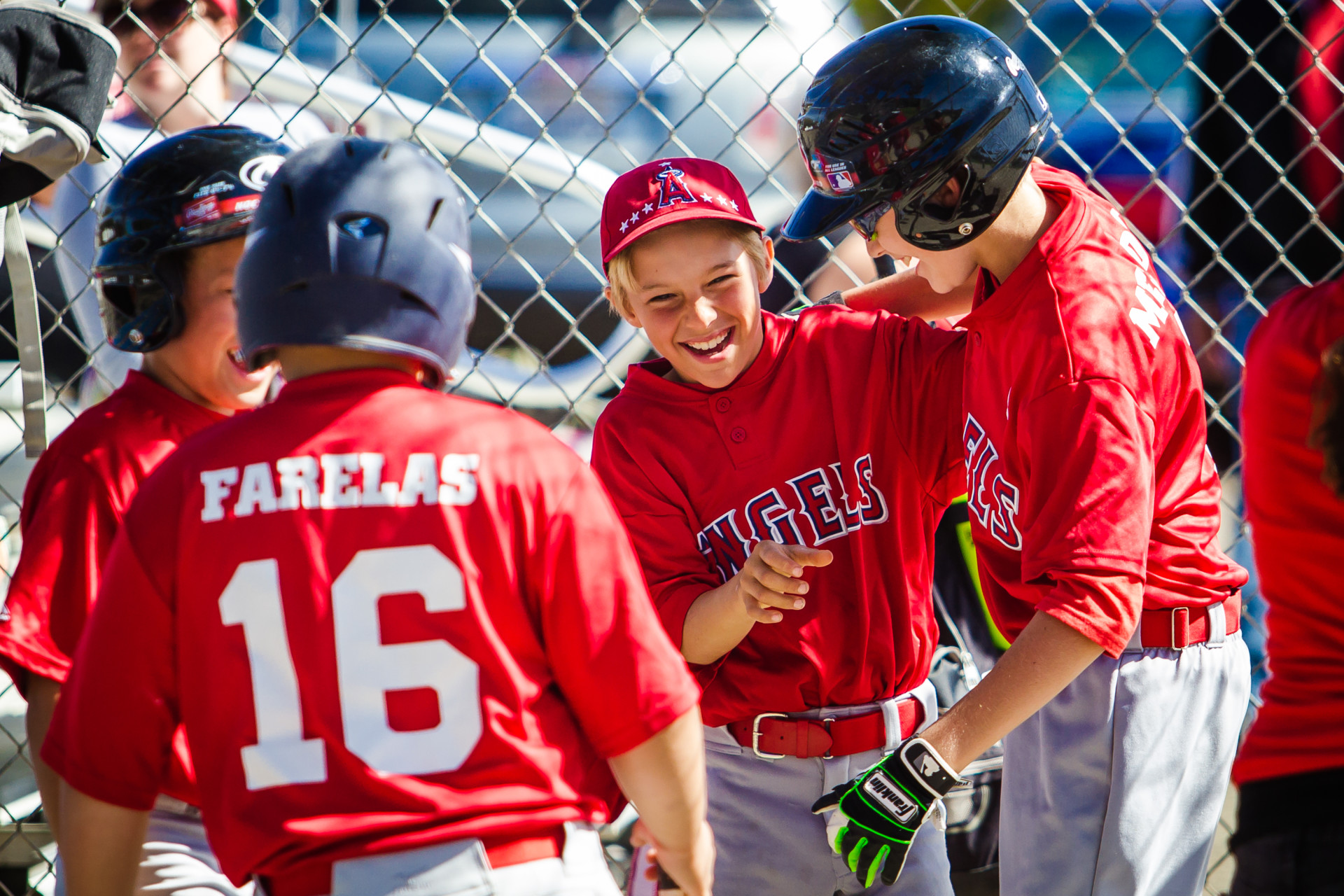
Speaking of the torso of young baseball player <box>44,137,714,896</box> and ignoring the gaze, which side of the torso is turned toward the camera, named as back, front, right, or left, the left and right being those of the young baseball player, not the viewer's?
back

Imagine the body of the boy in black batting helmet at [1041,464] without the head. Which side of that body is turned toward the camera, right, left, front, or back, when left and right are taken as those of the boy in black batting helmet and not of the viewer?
left

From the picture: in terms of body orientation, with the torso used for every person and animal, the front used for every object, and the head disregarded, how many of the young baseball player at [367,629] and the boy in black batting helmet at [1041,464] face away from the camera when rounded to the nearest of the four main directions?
1

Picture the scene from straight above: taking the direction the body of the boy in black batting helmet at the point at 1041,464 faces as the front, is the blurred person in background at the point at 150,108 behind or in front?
in front

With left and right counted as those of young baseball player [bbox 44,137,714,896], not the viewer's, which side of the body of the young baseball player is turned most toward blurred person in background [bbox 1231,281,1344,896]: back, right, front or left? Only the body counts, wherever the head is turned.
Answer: right

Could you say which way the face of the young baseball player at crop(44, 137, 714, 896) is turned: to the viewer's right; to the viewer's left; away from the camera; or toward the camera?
away from the camera

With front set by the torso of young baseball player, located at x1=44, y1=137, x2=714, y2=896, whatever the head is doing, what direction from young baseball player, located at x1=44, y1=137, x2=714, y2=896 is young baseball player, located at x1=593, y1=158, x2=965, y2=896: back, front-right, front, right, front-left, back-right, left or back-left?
front-right

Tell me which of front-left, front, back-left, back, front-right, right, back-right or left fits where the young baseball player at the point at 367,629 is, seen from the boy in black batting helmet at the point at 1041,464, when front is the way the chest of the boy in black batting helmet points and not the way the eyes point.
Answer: front-left

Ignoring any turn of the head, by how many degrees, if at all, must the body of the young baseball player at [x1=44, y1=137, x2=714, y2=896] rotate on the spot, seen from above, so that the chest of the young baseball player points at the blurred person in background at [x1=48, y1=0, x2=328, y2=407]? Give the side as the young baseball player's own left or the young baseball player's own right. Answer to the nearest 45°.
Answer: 0° — they already face them

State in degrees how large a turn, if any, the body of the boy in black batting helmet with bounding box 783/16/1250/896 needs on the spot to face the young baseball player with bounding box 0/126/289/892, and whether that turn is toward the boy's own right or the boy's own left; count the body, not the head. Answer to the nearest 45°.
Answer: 0° — they already face them

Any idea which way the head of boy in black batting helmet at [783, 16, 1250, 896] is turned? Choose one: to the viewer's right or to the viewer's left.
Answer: to the viewer's left

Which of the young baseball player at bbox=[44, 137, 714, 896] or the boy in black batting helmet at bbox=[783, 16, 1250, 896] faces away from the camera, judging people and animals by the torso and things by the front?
the young baseball player

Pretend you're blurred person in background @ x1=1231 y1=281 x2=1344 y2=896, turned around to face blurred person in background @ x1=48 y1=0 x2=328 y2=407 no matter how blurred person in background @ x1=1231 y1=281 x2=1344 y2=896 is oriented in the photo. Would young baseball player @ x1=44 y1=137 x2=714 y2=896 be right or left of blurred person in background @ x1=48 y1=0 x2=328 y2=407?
left
